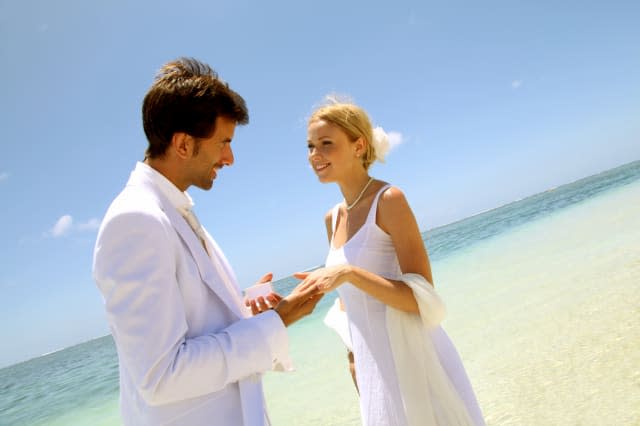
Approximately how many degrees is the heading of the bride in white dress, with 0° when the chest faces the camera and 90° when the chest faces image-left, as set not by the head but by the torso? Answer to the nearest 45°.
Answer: approximately 45°

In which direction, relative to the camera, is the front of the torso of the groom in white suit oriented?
to the viewer's right

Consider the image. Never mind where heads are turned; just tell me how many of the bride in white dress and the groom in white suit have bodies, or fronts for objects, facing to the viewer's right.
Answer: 1

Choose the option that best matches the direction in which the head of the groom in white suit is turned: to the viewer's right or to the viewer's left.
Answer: to the viewer's right

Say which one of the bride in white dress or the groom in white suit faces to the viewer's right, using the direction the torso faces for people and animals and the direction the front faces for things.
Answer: the groom in white suit

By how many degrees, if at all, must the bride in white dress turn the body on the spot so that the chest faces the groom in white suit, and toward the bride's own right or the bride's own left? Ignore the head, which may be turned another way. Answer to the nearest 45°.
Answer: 0° — they already face them

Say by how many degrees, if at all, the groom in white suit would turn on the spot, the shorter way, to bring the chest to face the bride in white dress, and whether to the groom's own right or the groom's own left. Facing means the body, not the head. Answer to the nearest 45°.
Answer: approximately 45° to the groom's own left
